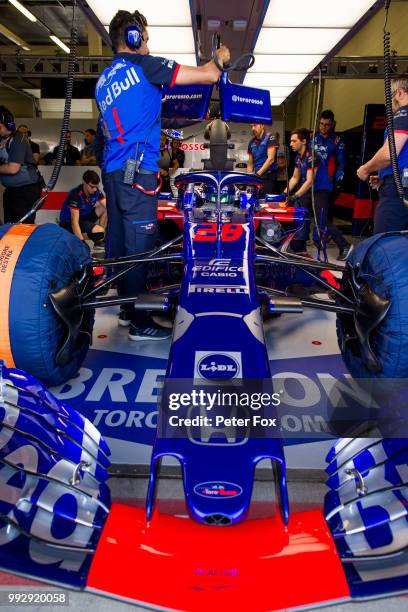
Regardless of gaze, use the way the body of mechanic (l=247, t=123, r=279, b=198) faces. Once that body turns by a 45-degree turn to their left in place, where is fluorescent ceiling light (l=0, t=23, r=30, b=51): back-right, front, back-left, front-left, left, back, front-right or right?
back-right

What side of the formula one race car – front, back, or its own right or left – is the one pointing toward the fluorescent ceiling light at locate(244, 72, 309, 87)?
back

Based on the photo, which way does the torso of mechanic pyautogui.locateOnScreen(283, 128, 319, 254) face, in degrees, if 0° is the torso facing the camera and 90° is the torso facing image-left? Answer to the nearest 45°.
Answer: approximately 45°

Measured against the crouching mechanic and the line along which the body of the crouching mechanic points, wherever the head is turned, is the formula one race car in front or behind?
in front

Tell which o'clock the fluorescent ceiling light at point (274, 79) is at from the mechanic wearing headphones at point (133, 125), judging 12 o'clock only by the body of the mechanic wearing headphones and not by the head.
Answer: The fluorescent ceiling light is roughly at 11 o'clock from the mechanic wearing headphones.

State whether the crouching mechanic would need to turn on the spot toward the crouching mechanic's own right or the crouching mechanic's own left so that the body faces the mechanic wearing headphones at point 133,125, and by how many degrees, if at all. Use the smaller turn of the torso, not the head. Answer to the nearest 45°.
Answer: approximately 45° to the crouching mechanic's own right

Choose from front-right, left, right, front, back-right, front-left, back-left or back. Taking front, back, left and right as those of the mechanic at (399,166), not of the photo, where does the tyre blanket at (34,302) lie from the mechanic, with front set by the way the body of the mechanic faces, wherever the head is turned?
front-left

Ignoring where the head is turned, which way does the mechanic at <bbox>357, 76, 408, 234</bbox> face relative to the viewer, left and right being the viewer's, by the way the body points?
facing to the left of the viewer

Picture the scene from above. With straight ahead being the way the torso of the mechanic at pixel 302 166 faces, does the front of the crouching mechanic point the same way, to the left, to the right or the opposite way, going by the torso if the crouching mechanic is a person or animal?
to the left

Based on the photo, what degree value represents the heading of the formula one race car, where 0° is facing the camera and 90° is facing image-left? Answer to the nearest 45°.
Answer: approximately 0°

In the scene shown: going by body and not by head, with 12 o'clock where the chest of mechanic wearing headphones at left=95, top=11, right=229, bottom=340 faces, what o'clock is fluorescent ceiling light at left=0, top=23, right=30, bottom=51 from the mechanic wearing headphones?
The fluorescent ceiling light is roughly at 10 o'clock from the mechanic wearing headphones.

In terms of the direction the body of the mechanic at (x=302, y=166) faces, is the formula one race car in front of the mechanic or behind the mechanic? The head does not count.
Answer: in front
